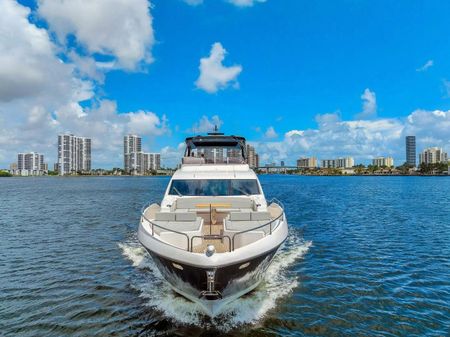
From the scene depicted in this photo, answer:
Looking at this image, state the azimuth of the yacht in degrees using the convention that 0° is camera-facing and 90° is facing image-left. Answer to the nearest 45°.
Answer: approximately 0°
